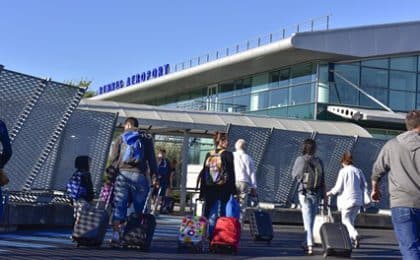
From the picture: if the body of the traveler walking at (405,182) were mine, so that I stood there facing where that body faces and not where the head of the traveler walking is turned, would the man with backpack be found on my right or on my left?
on my left

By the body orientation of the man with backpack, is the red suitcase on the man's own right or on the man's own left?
on the man's own right

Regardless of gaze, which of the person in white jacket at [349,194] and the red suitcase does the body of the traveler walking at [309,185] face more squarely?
the person in white jacket

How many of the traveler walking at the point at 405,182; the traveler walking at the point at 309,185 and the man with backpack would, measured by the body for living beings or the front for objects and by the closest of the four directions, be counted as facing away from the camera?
3

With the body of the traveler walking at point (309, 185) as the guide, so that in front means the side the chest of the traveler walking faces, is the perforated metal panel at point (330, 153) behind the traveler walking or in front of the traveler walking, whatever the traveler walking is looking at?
in front

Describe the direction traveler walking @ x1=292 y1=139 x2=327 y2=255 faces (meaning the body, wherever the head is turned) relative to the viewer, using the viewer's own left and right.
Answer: facing away from the viewer

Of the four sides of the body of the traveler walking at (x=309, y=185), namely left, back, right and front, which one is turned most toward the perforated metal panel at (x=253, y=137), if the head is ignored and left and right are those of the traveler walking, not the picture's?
front

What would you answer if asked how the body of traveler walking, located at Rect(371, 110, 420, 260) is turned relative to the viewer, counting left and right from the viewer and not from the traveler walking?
facing away from the viewer

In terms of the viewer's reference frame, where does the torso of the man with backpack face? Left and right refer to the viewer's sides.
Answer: facing away from the viewer

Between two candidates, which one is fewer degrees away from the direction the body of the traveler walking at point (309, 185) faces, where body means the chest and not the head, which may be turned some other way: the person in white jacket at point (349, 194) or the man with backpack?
the person in white jacket

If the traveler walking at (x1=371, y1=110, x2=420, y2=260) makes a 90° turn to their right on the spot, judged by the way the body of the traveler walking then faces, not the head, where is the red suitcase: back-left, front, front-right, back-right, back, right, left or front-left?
back-left

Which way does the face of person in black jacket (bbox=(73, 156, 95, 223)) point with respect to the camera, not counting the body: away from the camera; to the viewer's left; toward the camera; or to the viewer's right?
away from the camera

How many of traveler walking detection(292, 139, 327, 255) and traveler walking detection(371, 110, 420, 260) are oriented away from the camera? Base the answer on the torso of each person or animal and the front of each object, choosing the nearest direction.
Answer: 2

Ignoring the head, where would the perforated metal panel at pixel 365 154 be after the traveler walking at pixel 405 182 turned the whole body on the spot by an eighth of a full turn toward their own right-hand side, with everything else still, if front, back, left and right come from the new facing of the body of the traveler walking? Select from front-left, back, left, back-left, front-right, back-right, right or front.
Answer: front-left
